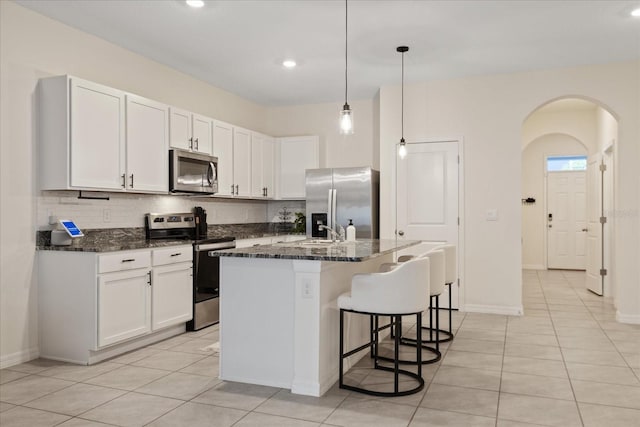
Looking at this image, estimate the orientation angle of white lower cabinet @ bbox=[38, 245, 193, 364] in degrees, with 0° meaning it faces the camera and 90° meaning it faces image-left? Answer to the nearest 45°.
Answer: approximately 315°

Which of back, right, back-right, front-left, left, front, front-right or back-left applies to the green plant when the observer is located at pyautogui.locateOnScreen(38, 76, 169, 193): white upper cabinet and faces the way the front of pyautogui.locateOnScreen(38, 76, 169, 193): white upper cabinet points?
left

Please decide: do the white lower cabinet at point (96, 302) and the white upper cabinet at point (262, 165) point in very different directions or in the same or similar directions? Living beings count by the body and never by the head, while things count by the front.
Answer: same or similar directions

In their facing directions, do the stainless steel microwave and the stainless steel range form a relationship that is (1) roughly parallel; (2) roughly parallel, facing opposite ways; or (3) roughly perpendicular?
roughly parallel

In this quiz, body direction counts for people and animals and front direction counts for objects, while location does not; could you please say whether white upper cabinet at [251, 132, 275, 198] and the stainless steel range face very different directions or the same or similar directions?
same or similar directions

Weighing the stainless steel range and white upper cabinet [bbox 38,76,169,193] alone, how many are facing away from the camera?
0

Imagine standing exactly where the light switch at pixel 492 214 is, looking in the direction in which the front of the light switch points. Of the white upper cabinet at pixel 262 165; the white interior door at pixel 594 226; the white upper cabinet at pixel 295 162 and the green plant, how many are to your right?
3

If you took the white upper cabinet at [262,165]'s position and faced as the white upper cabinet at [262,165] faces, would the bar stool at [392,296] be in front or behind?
in front

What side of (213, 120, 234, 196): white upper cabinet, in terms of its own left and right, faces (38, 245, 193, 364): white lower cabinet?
right

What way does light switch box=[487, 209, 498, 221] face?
toward the camera

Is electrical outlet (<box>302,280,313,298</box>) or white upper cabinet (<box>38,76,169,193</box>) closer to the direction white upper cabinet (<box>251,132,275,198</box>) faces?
the electrical outlet

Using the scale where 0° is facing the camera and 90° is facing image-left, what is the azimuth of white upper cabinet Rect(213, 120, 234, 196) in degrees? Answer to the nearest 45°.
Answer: approximately 315°

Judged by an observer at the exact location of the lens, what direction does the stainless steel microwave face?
facing the viewer and to the right of the viewer
